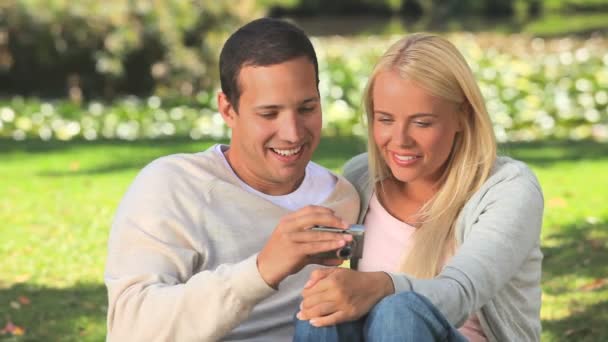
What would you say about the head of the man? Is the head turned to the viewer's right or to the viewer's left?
to the viewer's right

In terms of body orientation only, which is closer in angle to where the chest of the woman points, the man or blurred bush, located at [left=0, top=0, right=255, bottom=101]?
the man

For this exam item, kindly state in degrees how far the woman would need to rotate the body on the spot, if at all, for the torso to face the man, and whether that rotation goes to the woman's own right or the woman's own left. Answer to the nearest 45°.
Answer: approximately 45° to the woman's own right

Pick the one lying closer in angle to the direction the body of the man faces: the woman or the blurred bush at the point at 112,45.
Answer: the woman

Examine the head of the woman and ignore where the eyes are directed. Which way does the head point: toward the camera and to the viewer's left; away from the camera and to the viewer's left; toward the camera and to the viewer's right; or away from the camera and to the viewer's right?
toward the camera and to the viewer's left

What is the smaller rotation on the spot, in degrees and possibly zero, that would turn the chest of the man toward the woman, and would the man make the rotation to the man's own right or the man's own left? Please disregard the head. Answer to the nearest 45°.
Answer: approximately 45° to the man's own left

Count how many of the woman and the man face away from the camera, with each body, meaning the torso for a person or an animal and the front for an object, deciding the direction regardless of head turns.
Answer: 0

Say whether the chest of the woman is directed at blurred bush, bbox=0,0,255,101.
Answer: no

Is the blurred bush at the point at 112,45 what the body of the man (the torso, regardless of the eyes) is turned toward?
no

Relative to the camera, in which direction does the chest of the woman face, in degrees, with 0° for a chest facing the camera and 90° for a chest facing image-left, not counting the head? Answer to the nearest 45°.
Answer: approximately 45°
